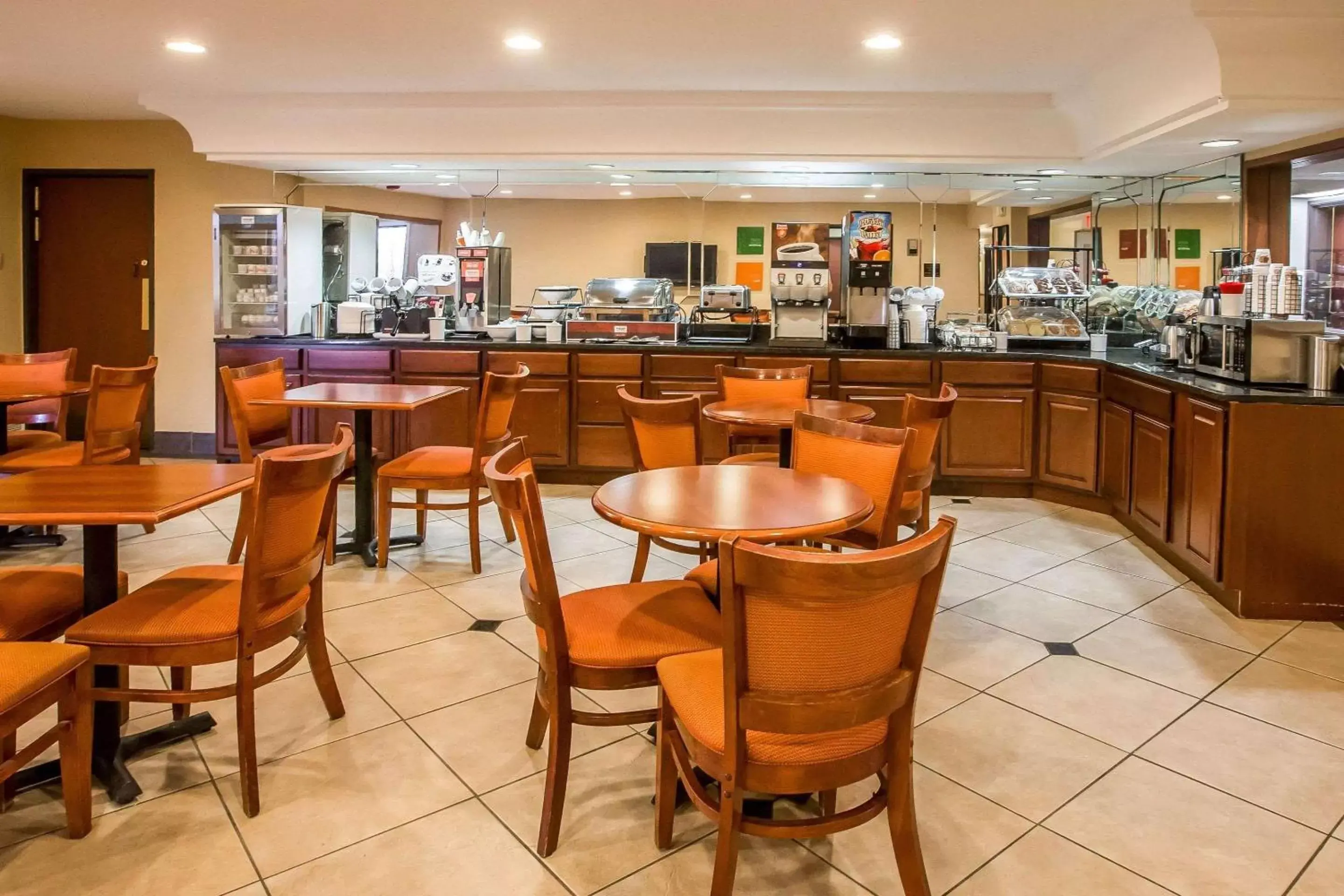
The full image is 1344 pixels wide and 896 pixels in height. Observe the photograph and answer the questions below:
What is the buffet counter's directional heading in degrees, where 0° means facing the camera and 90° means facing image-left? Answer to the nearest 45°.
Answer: approximately 0°

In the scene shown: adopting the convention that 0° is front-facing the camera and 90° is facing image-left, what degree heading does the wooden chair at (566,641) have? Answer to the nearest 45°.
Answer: approximately 270°

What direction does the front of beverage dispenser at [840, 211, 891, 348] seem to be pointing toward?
toward the camera

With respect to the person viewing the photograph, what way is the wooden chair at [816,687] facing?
facing away from the viewer and to the left of the viewer

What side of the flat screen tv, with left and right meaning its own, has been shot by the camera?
front

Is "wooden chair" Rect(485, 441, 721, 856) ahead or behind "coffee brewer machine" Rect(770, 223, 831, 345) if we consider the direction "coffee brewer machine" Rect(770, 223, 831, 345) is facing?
ahead

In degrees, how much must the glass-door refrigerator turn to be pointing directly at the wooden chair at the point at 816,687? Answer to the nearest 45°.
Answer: approximately 45° to its left

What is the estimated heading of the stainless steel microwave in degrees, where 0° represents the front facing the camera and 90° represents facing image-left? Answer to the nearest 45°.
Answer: approximately 45°

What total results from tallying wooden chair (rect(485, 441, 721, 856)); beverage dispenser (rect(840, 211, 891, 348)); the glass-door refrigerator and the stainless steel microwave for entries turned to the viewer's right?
1

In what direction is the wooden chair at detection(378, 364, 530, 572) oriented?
to the viewer's left

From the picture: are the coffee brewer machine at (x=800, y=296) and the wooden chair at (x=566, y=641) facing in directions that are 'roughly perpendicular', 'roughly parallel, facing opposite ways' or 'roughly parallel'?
roughly perpendicular

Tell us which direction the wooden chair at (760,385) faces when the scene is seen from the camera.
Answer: facing the viewer
